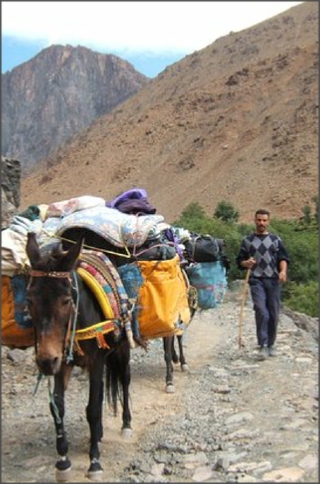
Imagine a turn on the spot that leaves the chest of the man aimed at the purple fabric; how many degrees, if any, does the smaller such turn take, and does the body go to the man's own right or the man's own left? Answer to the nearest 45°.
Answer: approximately 45° to the man's own right

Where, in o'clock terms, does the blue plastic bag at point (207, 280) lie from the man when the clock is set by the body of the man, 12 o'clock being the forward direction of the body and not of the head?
The blue plastic bag is roughly at 3 o'clock from the man.

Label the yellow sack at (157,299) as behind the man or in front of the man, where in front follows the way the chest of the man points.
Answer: in front

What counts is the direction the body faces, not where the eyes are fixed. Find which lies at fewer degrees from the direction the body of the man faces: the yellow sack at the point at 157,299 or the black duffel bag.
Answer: the yellow sack

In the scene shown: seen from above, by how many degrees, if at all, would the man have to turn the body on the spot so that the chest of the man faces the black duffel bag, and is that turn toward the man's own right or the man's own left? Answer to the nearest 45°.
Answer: approximately 90° to the man's own right

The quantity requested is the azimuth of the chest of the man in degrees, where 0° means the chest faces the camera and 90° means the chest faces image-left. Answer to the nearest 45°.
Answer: approximately 0°
